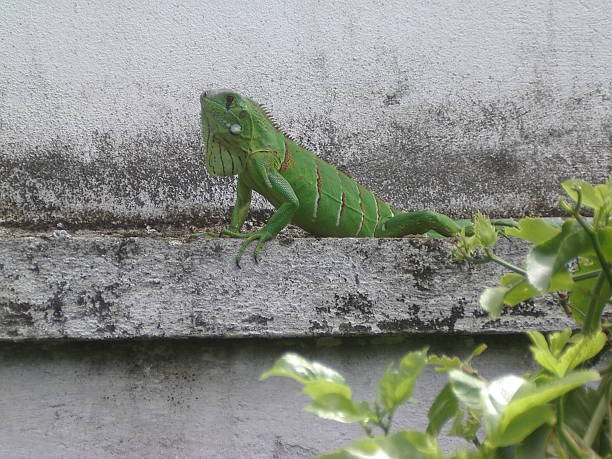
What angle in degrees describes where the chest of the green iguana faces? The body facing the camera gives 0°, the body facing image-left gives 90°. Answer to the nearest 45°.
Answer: approximately 90°
